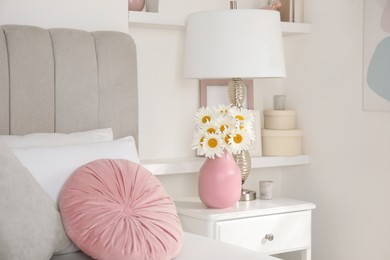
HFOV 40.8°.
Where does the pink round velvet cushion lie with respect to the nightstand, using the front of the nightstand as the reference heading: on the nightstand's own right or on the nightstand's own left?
on the nightstand's own right

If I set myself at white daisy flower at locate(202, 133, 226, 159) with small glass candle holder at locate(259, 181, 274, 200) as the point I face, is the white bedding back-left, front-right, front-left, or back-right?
back-right

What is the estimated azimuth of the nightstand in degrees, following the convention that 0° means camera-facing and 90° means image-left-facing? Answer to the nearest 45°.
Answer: approximately 315°

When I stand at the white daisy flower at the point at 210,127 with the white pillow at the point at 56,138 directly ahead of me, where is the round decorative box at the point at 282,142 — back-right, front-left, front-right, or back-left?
back-right

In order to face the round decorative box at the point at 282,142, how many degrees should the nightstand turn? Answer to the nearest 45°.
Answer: approximately 135° to its left
